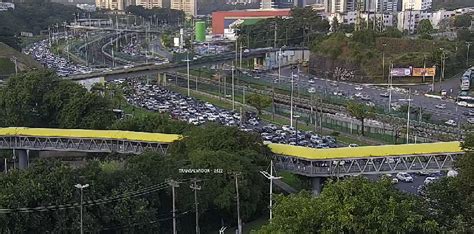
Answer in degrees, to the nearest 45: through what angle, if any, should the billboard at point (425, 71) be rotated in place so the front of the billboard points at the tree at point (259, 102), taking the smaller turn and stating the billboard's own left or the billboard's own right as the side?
approximately 45° to the billboard's own right

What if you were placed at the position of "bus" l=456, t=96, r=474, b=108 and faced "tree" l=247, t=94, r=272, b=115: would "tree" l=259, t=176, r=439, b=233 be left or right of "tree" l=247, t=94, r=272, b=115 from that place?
left

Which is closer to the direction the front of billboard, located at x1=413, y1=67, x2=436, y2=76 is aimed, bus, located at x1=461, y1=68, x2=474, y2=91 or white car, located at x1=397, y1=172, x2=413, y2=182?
the white car

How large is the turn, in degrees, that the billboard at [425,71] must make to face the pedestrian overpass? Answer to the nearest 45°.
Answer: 0° — it already faces it

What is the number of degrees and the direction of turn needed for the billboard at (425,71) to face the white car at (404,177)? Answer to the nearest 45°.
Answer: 0° — it already faces it

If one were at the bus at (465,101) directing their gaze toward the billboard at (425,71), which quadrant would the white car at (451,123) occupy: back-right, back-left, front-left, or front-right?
back-left

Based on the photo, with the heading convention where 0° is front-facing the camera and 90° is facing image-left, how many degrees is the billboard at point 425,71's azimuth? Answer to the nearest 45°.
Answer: approximately 0°

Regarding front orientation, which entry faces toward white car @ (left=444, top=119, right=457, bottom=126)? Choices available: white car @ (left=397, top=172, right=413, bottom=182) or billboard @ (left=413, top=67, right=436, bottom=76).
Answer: the billboard

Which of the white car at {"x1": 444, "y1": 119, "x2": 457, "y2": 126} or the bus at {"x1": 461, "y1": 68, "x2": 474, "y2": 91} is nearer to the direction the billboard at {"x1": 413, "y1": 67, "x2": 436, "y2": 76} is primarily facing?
the white car
